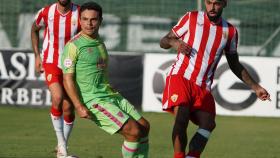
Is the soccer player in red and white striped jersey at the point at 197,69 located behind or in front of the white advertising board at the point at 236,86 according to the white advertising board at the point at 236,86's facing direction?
in front

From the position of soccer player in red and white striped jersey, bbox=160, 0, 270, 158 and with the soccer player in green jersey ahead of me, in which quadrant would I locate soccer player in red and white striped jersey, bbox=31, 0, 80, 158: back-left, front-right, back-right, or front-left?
front-right

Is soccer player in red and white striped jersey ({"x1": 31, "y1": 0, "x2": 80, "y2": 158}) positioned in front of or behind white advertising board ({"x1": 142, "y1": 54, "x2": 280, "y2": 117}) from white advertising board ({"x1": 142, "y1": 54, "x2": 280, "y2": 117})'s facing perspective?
in front

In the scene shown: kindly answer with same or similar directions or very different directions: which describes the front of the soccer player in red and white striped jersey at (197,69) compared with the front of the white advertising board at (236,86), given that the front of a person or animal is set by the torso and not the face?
same or similar directions

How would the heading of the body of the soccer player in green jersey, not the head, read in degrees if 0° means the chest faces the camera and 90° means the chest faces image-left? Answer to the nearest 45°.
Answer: approximately 315°

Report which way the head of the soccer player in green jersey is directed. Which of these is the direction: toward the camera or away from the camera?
toward the camera

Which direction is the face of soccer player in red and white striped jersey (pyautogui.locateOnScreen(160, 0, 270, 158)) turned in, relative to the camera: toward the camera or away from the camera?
toward the camera

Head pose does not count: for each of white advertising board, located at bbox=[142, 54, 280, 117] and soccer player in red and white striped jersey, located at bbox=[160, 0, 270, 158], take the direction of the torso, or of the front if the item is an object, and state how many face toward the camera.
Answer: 2

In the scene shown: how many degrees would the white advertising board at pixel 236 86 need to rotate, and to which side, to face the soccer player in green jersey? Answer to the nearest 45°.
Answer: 0° — it already faces them

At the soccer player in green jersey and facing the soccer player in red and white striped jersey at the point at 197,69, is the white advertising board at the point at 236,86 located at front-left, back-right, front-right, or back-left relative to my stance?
front-left

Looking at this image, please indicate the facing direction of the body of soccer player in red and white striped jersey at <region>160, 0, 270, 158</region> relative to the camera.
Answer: toward the camera

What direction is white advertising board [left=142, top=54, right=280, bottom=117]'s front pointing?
toward the camera
